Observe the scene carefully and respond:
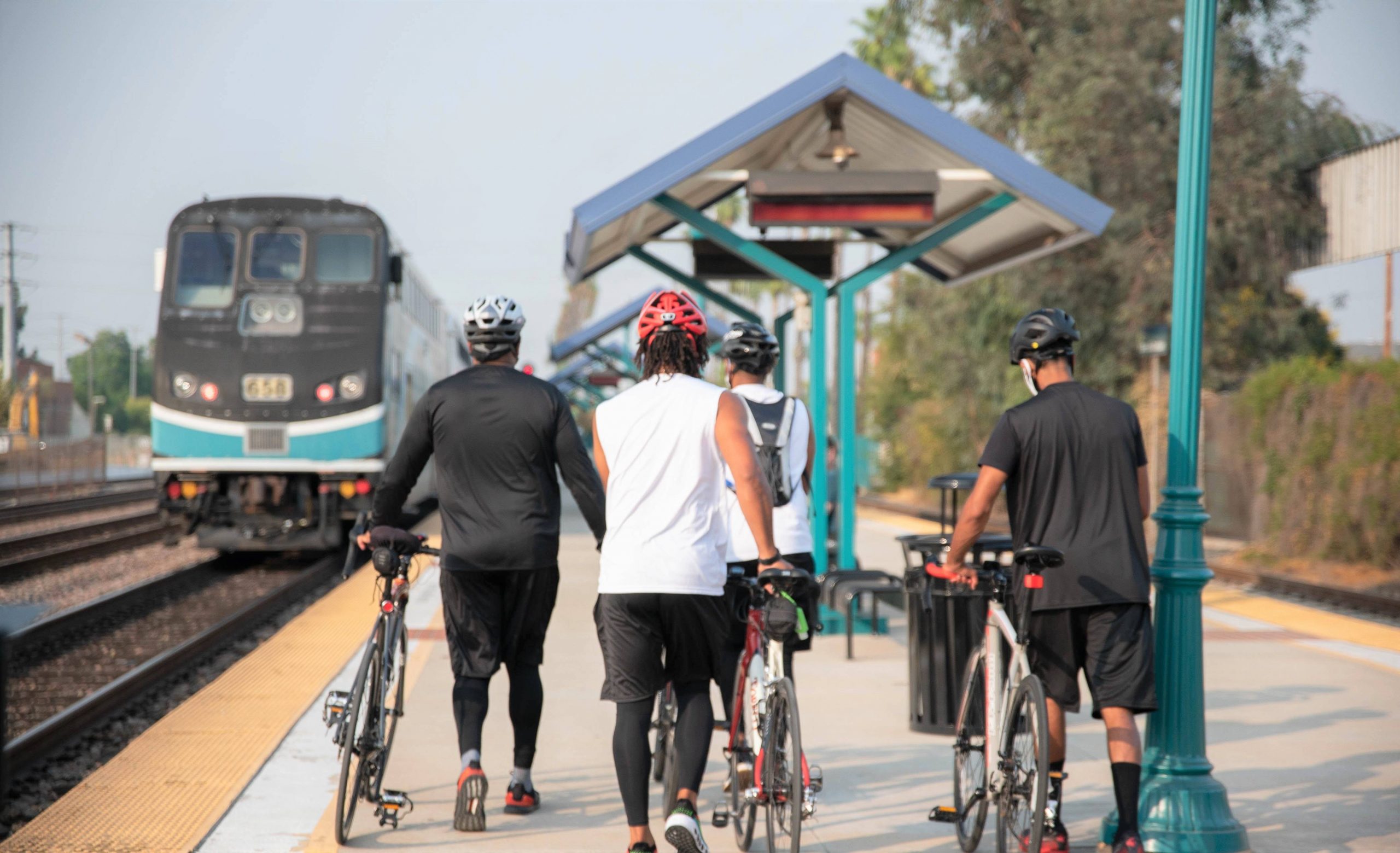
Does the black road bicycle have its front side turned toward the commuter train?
yes

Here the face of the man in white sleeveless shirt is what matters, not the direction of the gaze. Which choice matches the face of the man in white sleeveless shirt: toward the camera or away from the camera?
away from the camera

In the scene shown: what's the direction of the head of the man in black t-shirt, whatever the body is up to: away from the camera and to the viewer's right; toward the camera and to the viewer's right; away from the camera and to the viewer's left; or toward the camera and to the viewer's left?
away from the camera and to the viewer's left

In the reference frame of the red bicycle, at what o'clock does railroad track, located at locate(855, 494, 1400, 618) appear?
The railroad track is roughly at 1 o'clock from the red bicycle.

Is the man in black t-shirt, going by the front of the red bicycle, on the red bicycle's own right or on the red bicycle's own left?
on the red bicycle's own right

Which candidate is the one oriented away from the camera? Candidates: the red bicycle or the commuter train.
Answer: the red bicycle

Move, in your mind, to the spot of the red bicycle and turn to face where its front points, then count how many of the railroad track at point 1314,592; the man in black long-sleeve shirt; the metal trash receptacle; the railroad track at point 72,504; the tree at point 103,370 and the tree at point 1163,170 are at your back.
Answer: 0

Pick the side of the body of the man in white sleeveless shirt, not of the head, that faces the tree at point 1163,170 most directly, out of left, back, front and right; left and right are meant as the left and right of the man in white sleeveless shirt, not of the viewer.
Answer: front

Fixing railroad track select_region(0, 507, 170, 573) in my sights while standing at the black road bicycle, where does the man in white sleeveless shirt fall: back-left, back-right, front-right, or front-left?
back-right

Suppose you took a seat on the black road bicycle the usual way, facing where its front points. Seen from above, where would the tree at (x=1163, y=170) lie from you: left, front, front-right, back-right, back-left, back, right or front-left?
front-right

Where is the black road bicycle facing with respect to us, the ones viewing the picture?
facing away from the viewer

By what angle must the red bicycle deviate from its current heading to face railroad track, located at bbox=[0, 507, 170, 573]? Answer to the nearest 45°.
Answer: approximately 45° to its left

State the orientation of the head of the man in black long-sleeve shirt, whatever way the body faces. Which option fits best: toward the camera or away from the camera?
away from the camera

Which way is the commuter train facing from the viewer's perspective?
toward the camera

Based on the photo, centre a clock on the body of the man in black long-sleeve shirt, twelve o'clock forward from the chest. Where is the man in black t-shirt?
The man in black t-shirt is roughly at 4 o'clock from the man in black long-sleeve shirt.

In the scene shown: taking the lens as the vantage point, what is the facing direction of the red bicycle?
facing away from the viewer

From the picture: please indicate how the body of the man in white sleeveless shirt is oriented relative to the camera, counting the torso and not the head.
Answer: away from the camera

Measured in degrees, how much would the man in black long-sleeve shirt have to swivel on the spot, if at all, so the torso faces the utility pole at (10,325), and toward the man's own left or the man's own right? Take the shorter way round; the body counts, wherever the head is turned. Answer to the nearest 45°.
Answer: approximately 45° to the man's own left

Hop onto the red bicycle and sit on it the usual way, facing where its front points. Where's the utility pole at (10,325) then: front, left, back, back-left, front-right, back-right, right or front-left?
front-left

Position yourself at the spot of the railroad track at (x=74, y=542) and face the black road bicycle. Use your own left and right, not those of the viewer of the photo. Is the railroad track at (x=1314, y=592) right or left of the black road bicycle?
left

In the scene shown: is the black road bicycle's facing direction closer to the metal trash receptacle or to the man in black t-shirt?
the metal trash receptacle

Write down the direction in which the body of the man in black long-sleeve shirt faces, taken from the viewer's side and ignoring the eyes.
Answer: away from the camera

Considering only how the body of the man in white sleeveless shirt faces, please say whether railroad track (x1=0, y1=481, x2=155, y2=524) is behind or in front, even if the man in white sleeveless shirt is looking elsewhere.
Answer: in front
